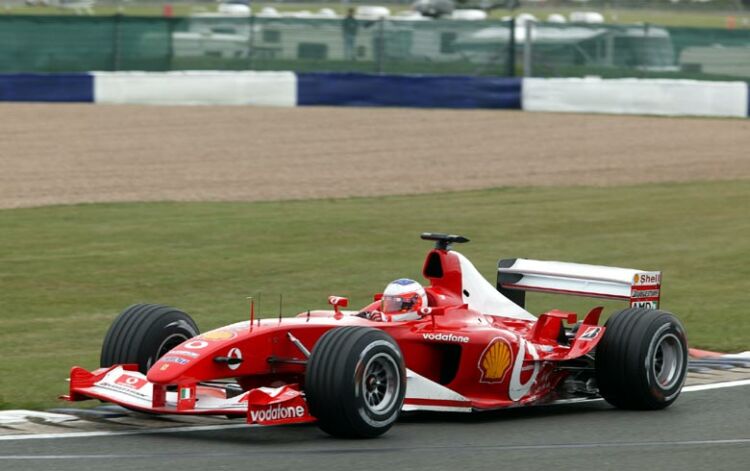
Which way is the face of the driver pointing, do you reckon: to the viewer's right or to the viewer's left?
to the viewer's left

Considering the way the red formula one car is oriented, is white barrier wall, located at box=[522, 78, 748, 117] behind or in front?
behind

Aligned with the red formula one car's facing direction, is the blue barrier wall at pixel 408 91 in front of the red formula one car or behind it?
behind

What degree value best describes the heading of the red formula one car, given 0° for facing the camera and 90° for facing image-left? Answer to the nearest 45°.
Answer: approximately 45°

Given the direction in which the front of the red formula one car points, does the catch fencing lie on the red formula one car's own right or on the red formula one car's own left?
on the red formula one car's own right

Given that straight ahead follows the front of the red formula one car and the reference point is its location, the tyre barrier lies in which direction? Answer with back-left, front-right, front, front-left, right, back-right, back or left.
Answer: back-right

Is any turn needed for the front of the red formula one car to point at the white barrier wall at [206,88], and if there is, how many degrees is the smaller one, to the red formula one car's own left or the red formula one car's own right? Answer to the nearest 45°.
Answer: approximately 135° to the red formula one car's own right

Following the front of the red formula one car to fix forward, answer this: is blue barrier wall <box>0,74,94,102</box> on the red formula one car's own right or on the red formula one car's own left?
on the red formula one car's own right
